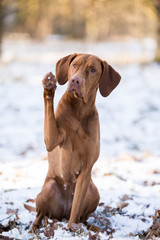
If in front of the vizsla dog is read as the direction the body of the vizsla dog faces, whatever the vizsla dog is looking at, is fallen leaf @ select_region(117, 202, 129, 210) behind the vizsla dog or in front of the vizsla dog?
behind

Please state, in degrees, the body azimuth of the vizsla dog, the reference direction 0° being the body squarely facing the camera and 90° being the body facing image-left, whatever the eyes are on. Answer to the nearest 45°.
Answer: approximately 0°
